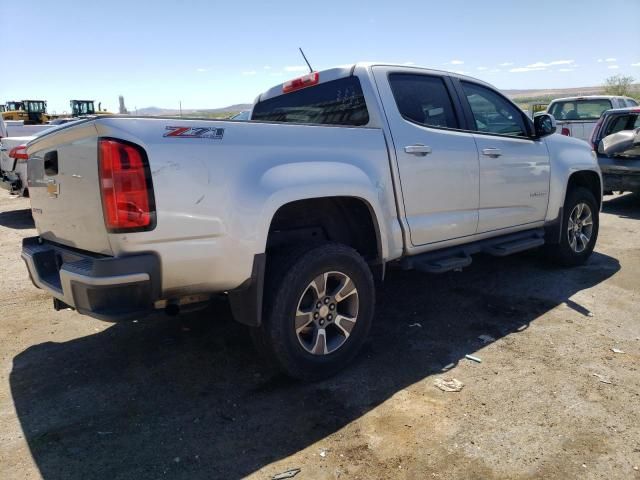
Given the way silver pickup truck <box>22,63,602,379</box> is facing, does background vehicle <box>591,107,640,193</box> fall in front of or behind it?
in front

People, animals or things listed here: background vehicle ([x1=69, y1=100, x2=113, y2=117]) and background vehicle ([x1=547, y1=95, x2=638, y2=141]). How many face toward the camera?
0

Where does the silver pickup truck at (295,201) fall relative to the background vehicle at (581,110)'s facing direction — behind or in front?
behind

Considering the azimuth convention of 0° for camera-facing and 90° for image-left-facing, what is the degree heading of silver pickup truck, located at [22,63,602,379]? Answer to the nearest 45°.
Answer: approximately 225°

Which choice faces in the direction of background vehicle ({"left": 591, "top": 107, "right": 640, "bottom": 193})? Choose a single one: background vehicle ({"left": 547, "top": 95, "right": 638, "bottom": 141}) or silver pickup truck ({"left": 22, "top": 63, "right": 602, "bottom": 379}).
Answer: the silver pickup truck

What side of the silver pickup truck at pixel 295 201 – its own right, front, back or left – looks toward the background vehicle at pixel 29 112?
left

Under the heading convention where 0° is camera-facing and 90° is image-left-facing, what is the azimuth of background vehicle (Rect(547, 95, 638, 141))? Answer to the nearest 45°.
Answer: approximately 225°

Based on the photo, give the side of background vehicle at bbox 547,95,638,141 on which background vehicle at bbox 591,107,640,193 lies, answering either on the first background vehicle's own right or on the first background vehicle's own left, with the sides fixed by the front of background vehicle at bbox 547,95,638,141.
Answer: on the first background vehicle's own right
